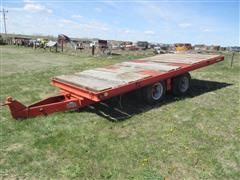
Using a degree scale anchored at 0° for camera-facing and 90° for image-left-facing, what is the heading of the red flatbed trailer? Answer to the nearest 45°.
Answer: approximately 45°
